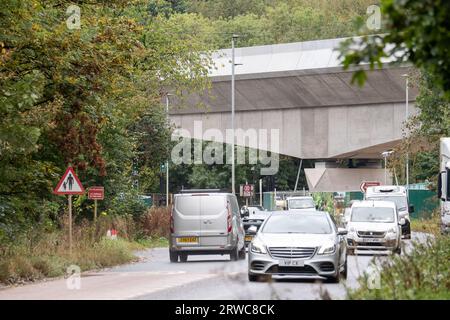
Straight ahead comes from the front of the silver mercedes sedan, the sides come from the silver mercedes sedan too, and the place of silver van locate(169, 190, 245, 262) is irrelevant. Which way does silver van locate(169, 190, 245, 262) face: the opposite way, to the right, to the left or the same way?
the opposite way

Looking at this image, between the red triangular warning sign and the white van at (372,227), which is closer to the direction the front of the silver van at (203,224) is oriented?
the white van

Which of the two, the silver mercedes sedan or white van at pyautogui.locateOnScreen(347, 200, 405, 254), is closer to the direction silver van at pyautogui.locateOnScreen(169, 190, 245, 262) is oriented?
the white van

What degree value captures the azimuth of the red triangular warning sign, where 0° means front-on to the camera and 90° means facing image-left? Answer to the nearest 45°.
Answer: approximately 0°

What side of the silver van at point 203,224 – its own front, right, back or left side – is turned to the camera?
back

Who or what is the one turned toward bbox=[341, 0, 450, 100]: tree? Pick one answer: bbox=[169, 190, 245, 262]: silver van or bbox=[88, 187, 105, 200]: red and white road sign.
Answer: the red and white road sign

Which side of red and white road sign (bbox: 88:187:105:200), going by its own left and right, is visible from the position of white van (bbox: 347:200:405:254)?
left

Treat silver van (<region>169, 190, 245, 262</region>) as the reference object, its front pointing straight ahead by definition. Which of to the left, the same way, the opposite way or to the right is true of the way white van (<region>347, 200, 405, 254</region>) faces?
the opposite way

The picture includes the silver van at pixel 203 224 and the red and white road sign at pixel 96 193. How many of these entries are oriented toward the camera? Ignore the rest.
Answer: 1

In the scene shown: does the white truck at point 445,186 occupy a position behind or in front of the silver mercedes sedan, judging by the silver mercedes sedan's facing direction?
behind
